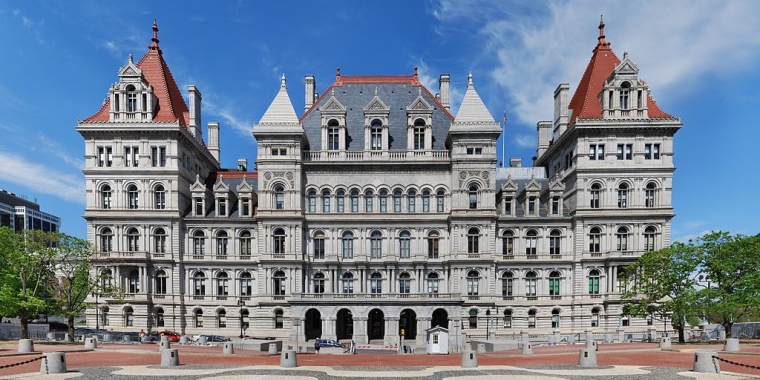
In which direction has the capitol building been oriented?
toward the camera

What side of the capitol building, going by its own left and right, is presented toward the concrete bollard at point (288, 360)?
front

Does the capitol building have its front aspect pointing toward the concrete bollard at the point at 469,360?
yes

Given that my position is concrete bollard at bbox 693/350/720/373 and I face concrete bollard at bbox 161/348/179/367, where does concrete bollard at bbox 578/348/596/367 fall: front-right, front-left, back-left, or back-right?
front-right

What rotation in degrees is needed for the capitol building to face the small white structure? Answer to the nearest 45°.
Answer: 0° — it already faces it
